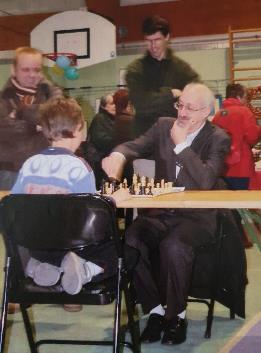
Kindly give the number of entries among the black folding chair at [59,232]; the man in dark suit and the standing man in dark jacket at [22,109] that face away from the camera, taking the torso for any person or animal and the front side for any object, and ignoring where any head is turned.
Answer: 1

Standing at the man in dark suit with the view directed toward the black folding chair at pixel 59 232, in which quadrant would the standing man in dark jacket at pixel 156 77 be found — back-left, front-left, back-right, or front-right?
back-right

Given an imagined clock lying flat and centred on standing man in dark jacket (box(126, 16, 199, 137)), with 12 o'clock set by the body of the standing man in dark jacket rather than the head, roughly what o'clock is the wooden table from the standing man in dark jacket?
The wooden table is roughly at 12 o'clock from the standing man in dark jacket.

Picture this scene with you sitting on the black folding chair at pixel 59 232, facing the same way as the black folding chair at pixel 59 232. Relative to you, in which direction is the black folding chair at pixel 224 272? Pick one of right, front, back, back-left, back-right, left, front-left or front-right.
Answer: front-right

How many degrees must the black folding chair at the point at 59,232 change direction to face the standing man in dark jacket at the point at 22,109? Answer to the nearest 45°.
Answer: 0° — it already faces them

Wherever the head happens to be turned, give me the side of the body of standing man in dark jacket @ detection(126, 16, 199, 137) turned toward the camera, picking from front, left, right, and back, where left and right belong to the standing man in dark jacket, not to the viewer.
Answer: front

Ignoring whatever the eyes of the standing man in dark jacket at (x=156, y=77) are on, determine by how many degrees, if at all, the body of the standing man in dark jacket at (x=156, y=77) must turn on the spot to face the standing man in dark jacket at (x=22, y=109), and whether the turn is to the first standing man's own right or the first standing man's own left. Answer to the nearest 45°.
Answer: approximately 45° to the first standing man's own right

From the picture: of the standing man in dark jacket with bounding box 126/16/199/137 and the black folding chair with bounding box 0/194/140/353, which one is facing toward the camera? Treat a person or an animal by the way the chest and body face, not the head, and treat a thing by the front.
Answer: the standing man in dark jacket

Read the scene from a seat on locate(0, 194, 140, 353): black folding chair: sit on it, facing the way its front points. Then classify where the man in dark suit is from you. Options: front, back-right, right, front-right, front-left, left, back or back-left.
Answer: front-right

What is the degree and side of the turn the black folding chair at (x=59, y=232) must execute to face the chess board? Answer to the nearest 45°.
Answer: approximately 45° to its right

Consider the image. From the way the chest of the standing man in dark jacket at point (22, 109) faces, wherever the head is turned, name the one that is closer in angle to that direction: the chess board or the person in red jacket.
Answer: the chess board

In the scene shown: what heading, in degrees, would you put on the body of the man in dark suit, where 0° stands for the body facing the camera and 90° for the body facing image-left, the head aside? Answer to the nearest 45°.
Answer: approximately 45°

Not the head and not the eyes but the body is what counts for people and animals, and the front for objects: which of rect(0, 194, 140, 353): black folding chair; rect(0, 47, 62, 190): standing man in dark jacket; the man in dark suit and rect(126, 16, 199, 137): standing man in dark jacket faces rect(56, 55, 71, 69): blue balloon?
the black folding chair

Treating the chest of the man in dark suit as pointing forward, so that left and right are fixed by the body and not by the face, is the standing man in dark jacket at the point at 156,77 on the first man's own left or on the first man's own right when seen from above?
on the first man's own right

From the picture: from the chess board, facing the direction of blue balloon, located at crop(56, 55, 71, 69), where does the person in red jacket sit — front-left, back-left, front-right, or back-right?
front-right

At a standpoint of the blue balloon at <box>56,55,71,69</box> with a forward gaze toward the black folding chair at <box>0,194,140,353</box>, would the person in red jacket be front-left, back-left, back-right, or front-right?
front-left

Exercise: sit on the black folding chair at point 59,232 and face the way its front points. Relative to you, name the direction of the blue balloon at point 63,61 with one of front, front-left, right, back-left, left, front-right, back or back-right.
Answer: front

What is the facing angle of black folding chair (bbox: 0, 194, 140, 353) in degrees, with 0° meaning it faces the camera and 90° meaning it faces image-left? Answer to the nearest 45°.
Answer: approximately 180°
